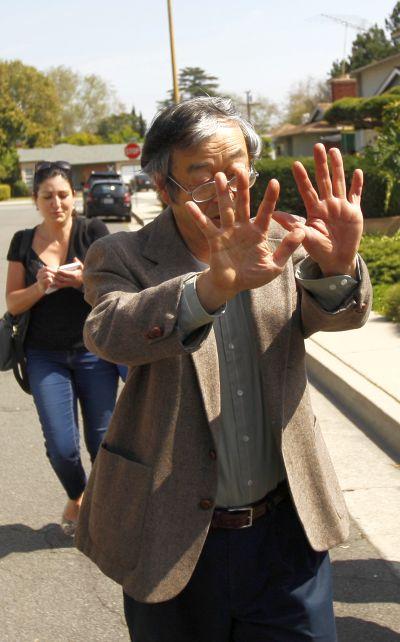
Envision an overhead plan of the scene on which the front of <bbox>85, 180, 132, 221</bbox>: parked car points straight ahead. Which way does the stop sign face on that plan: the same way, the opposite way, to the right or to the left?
the opposite way

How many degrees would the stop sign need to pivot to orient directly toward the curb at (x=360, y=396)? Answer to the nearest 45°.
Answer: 0° — it already faces it

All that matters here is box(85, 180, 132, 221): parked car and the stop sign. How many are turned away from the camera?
1

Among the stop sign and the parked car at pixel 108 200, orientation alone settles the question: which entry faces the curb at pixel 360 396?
the stop sign

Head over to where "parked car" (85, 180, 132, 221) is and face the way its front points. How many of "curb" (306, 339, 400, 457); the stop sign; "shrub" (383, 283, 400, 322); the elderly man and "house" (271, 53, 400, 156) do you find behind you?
3

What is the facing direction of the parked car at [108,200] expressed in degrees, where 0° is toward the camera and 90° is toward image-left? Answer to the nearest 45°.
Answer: approximately 180°

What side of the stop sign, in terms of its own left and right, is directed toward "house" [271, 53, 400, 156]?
left

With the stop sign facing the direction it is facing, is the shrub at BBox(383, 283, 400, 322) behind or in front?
in front

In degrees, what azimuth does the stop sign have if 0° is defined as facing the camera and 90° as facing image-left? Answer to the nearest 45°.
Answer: approximately 0°
